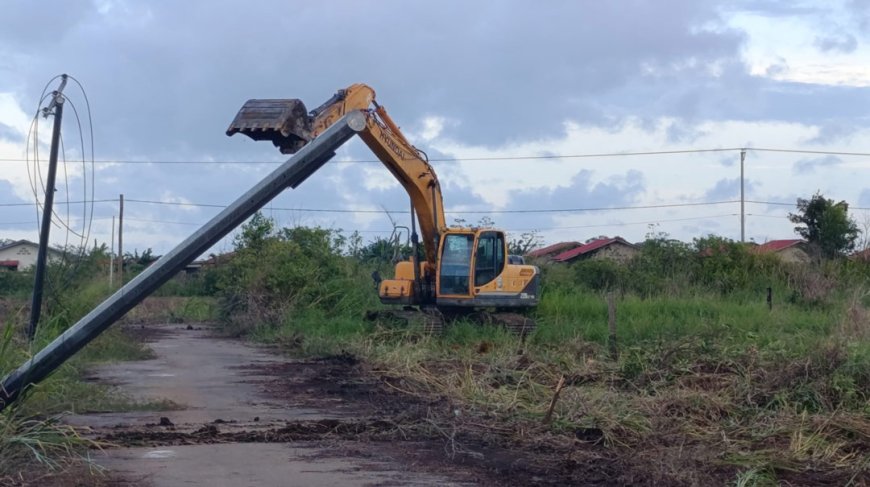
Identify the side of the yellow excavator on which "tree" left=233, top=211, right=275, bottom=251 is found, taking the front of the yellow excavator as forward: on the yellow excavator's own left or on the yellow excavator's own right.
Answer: on the yellow excavator's own right

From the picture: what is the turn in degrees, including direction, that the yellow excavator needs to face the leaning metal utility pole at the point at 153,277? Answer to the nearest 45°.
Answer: approximately 45° to its left

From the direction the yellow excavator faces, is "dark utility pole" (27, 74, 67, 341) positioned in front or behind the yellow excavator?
in front

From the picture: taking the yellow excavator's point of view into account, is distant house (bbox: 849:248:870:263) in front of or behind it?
behind

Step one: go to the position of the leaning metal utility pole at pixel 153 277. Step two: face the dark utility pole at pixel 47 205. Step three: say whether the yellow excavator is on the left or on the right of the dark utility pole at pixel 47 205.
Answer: right

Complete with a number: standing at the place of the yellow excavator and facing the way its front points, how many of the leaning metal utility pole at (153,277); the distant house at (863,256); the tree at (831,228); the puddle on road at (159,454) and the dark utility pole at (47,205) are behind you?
2

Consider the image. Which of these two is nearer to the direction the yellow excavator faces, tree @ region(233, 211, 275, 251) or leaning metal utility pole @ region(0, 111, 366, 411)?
the leaning metal utility pole

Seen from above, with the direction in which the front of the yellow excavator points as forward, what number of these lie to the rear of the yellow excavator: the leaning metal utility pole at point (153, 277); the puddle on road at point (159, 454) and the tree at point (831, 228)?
1

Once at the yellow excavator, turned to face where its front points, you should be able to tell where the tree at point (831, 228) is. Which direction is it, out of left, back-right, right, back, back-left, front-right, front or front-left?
back

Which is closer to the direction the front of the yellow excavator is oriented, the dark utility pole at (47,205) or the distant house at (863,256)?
the dark utility pole

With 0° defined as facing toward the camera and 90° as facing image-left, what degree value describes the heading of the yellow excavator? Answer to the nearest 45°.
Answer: approximately 45°

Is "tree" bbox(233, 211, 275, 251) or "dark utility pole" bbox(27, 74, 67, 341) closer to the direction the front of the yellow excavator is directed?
the dark utility pole
